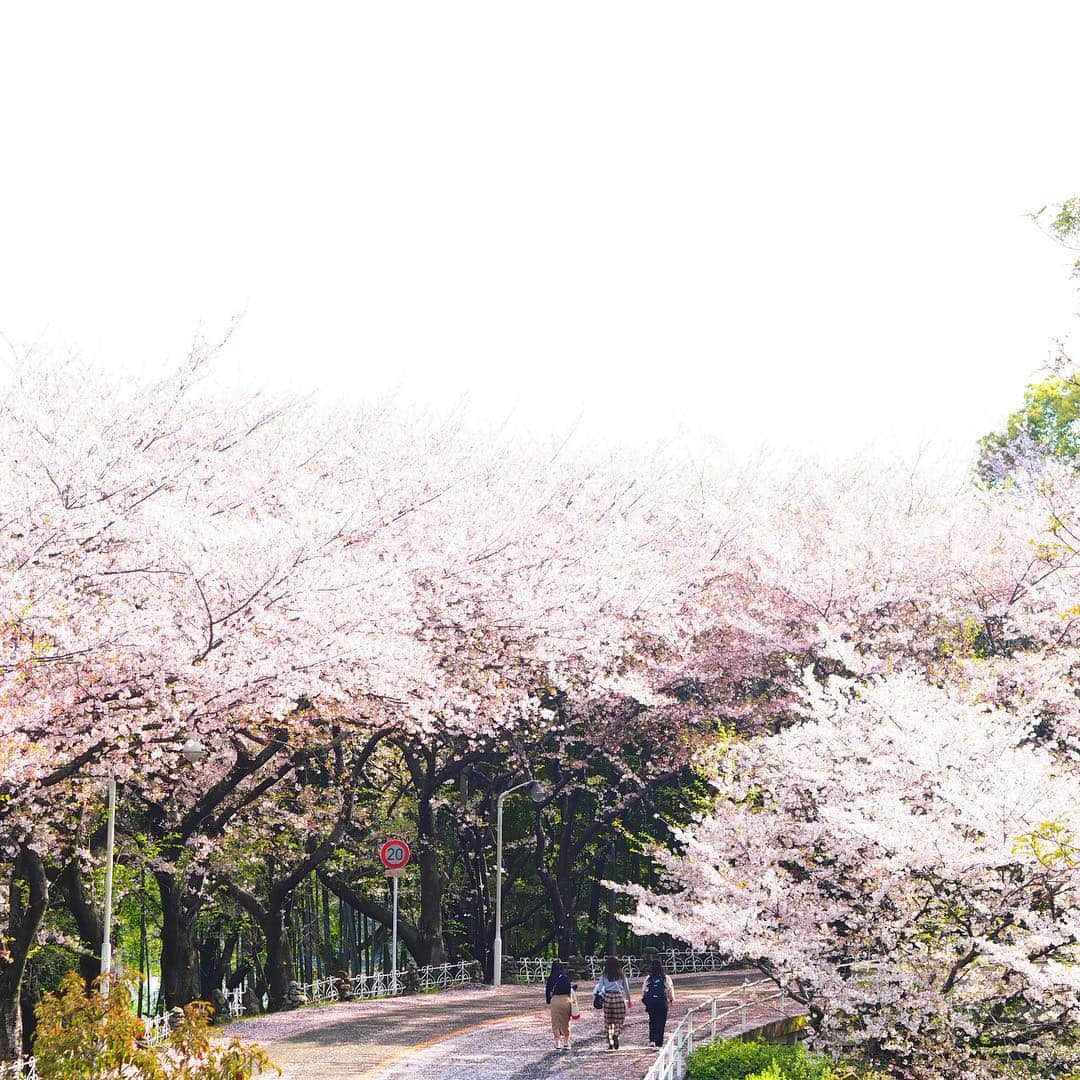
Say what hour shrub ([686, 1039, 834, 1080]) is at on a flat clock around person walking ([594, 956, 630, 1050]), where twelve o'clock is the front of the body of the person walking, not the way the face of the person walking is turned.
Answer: The shrub is roughly at 5 o'clock from the person walking.

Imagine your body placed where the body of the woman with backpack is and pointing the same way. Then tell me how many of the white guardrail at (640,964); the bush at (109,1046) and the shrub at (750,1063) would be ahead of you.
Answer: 1

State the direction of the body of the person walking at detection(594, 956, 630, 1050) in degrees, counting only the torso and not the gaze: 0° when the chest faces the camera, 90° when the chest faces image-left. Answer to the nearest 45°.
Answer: approximately 180°

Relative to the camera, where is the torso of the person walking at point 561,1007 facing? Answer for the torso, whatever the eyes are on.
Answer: away from the camera

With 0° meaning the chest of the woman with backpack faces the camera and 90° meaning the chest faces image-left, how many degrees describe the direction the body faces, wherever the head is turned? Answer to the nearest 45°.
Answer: approximately 180°

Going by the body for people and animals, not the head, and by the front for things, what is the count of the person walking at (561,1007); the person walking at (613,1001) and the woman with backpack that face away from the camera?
3

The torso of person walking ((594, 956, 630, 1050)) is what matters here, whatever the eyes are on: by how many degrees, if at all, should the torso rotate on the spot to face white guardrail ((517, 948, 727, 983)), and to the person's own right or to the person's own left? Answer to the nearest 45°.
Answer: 0° — they already face it

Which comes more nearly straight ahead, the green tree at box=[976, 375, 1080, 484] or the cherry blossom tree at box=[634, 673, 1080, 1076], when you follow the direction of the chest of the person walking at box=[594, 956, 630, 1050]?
the green tree

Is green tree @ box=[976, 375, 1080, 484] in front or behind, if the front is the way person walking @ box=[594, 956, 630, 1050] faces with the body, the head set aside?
in front

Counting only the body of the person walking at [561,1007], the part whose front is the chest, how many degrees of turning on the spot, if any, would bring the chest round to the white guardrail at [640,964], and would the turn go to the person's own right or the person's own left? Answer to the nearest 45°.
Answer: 0° — they already face it

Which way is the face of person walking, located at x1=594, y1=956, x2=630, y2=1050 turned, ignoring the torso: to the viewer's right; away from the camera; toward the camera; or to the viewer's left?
away from the camera
